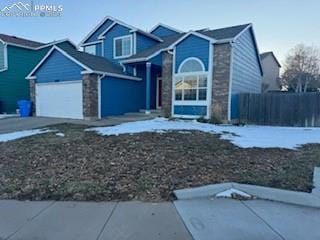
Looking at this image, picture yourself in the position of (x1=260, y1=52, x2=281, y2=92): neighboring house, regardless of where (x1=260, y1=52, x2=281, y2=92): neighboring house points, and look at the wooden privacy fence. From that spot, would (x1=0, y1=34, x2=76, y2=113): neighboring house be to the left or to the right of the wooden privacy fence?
right

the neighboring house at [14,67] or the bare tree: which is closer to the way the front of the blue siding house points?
the neighboring house

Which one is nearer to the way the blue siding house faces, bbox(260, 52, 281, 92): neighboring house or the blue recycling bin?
the blue recycling bin

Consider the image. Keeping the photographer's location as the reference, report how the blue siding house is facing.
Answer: facing the viewer and to the left of the viewer

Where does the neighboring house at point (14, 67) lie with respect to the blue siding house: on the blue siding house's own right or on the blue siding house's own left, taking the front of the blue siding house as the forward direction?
on the blue siding house's own right

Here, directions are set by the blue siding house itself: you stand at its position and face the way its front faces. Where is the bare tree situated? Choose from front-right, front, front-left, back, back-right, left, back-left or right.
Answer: back

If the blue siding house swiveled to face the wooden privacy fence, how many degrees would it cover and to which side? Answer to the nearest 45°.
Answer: approximately 135° to its left

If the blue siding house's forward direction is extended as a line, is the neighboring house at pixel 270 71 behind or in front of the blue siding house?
behind

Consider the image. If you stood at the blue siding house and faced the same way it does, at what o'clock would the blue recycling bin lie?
The blue recycling bin is roughly at 2 o'clock from the blue siding house.
